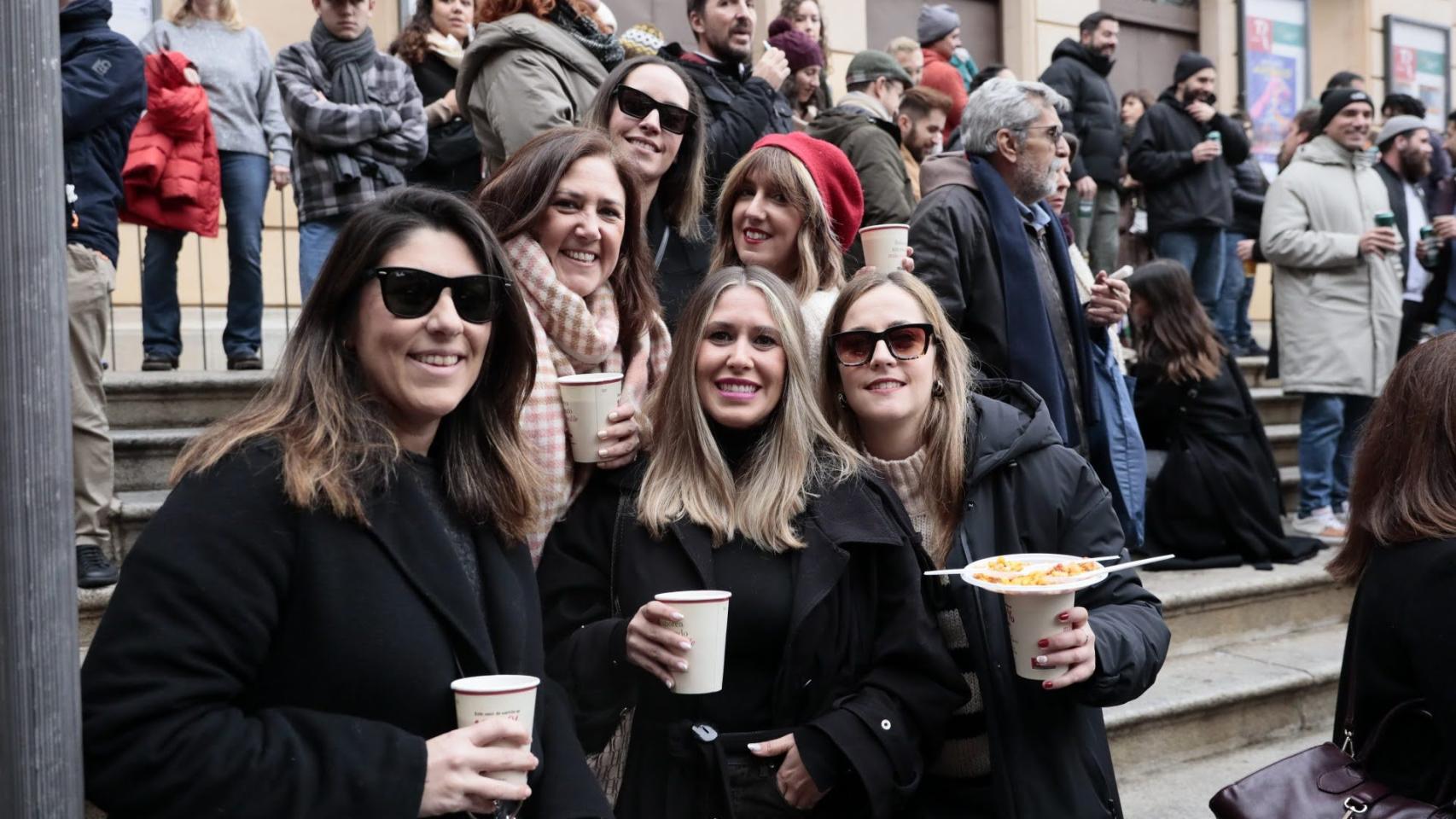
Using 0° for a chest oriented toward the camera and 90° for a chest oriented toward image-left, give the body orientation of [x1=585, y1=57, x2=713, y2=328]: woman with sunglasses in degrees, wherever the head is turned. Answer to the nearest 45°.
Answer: approximately 0°

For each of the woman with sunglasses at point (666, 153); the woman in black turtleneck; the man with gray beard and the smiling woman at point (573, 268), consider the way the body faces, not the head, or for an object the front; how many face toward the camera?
3

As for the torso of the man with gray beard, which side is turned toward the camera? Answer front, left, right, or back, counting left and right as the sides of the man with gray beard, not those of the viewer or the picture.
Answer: right

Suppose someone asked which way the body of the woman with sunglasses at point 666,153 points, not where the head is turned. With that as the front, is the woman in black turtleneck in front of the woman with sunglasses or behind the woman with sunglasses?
in front

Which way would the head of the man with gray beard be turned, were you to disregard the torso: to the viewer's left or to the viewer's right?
to the viewer's right

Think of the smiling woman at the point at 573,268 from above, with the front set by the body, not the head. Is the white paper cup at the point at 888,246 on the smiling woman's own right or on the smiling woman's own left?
on the smiling woman's own left

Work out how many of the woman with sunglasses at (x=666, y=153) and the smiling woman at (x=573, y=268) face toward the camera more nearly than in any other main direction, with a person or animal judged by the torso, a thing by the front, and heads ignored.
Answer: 2

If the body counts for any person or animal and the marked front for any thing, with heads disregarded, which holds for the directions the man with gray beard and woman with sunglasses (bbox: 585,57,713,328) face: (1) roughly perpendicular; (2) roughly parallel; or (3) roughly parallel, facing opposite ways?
roughly perpendicular

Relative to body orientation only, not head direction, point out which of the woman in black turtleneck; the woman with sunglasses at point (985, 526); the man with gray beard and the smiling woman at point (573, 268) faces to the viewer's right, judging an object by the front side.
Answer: the man with gray beard

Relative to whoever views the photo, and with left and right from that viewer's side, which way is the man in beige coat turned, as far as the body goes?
facing the viewer and to the right of the viewer

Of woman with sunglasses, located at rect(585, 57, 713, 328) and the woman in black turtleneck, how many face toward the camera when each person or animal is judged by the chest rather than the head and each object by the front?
2
